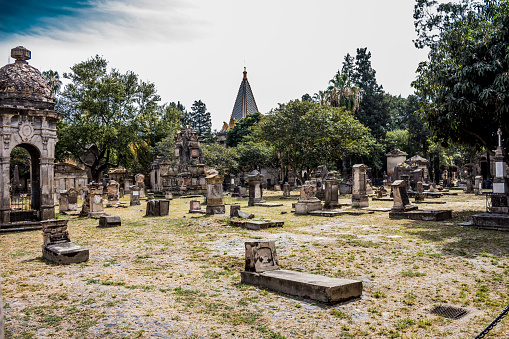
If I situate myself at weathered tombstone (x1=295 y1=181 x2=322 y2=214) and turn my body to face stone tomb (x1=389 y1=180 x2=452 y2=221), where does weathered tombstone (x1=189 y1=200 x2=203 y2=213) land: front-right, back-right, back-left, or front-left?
back-right

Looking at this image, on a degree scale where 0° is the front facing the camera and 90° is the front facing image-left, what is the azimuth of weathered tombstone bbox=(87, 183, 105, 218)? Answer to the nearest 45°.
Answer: approximately 315°

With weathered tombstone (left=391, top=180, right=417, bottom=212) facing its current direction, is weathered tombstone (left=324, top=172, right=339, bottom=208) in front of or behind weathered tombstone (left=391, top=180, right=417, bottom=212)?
behind

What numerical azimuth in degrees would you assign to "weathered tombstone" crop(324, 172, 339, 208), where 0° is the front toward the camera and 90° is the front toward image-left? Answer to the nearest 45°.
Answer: approximately 315°

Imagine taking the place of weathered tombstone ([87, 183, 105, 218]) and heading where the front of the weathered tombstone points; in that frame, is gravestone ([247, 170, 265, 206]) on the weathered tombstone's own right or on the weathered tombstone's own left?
on the weathered tombstone's own left

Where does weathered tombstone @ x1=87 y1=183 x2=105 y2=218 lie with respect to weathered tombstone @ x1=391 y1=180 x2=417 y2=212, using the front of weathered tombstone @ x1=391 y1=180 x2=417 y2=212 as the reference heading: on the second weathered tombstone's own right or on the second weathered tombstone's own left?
on the second weathered tombstone's own right

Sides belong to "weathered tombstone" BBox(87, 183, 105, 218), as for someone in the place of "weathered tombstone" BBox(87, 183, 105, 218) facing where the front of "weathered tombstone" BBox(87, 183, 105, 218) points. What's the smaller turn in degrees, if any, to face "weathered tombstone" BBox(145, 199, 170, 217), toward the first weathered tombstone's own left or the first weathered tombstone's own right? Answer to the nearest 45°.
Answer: approximately 45° to the first weathered tombstone's own left

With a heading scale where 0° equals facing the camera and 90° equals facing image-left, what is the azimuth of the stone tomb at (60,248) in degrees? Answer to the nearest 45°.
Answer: approximately 315°

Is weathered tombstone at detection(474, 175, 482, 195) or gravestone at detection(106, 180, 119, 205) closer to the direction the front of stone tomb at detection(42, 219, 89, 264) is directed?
the weathered tombstone
